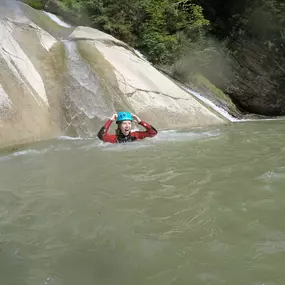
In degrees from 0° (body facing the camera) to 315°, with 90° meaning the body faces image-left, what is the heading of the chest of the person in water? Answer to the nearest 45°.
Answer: approximately 0°
